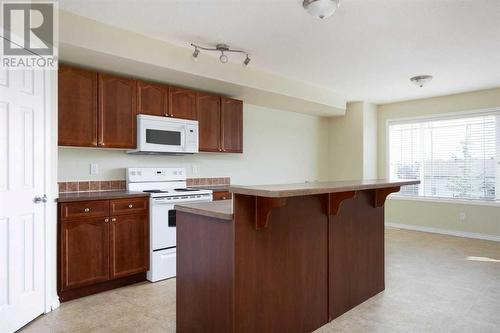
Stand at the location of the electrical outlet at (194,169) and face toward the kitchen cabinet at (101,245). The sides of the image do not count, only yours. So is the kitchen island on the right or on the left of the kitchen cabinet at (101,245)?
left

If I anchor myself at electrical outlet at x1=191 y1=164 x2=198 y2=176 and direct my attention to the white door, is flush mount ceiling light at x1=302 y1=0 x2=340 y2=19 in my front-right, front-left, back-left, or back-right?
front-left

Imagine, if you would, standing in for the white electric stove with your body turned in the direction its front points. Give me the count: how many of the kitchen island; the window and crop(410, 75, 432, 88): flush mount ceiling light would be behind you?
0

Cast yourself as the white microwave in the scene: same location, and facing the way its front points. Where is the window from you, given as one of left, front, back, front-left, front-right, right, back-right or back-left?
front-left

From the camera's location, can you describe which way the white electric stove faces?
facing the viewer and to the right of the viewer

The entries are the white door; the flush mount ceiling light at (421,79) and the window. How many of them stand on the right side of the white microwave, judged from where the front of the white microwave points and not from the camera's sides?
1

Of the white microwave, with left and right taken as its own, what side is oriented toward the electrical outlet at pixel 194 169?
left

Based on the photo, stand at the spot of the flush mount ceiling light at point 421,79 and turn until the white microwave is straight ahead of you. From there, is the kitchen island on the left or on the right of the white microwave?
left

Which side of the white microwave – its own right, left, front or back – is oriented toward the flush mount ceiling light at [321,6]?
front

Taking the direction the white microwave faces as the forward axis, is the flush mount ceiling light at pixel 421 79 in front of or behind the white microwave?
in front

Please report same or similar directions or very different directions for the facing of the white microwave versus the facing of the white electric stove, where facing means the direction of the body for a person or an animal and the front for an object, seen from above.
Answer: same or similar directions

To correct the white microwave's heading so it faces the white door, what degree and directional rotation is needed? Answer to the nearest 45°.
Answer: approximately 90° to its right

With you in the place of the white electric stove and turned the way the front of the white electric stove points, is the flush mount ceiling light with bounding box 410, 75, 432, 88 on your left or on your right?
on your left

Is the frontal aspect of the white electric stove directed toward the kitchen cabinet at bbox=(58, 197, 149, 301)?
no

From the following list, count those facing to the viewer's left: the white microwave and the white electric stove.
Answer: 0

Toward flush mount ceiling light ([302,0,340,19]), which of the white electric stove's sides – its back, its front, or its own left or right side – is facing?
front
